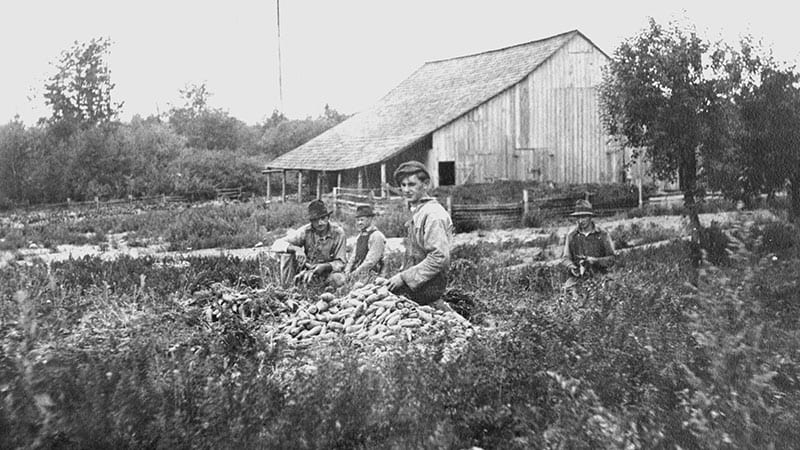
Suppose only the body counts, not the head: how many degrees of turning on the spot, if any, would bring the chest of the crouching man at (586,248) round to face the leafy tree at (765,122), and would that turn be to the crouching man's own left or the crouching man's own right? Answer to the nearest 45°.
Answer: approximately 135° to the crouching man's own left

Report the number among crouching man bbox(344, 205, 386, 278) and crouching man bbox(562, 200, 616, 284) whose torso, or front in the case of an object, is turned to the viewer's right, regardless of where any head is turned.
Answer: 0

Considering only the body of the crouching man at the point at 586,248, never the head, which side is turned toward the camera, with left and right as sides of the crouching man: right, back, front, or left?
front

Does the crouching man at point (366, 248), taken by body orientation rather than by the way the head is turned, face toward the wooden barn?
no

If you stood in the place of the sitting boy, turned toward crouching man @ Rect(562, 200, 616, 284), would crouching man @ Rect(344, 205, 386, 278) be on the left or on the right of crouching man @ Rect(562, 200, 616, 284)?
left

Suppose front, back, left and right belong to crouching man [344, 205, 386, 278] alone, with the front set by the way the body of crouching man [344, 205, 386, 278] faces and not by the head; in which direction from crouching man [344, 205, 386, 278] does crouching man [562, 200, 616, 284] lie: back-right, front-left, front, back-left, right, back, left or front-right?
back-left

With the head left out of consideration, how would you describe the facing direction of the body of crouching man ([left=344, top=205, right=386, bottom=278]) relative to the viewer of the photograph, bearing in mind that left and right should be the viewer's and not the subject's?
facing the viewer and to the left of the viewer

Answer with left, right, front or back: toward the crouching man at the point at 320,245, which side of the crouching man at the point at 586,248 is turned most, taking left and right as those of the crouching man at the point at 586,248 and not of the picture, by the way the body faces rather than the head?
right

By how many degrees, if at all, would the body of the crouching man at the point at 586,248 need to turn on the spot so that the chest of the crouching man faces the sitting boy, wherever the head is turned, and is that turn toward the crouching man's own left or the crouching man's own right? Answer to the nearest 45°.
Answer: approximately 45° to the crouching man's own right

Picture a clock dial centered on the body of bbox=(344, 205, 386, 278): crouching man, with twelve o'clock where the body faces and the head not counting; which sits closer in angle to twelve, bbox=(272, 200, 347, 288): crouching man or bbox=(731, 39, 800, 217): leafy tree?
the crouching man

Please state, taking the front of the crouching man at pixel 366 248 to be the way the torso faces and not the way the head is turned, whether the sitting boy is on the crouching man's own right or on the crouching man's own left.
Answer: on the crouching man's own left

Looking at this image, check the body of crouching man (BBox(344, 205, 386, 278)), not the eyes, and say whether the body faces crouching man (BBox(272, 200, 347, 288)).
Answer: no

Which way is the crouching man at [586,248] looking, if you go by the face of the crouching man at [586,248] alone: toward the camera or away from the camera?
toward the camera

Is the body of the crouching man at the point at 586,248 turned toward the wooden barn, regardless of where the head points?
no

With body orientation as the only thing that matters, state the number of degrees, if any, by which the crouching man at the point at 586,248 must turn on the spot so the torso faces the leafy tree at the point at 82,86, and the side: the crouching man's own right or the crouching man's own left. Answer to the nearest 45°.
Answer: approximately 135° to the crouching man's own right

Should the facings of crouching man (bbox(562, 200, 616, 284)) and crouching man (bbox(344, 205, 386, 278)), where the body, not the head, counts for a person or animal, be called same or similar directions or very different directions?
same or similar directions
